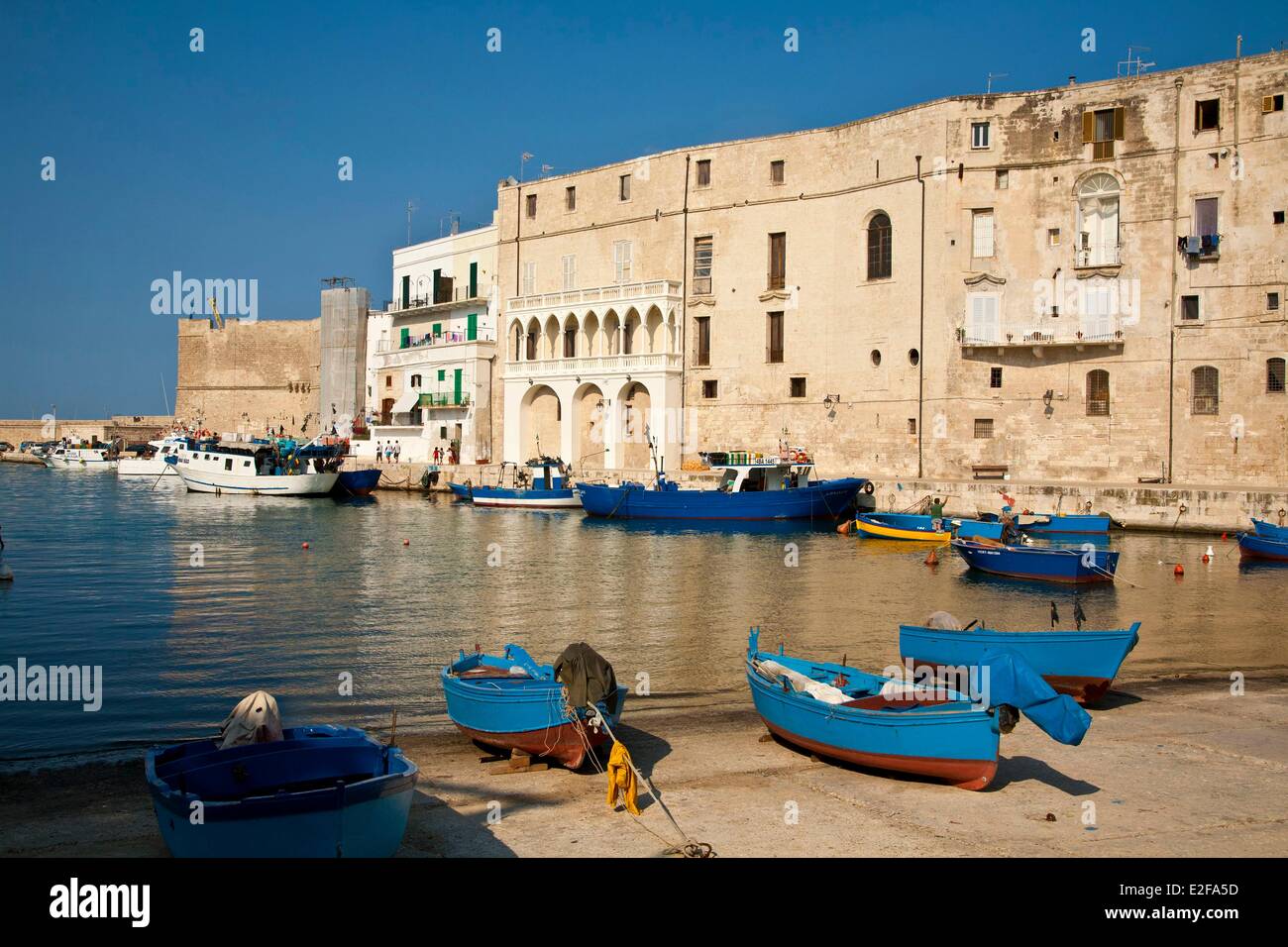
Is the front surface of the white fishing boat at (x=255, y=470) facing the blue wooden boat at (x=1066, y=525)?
no

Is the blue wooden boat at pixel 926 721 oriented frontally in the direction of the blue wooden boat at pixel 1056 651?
no

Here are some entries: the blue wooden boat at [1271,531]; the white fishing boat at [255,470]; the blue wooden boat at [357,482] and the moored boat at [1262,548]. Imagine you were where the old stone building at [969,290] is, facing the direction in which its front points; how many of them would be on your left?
2

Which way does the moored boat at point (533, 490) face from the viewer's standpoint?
to the viewer's left

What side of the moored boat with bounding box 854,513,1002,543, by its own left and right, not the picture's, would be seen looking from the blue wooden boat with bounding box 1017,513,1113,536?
back

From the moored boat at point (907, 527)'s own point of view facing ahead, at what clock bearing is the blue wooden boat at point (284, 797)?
The blue wooden boat is roughly at 9 o'clock from the moored boat.

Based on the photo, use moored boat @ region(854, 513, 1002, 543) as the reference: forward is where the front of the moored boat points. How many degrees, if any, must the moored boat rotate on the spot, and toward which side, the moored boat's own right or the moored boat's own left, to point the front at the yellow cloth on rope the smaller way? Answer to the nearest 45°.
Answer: approximately 90° to the moored boat's own left

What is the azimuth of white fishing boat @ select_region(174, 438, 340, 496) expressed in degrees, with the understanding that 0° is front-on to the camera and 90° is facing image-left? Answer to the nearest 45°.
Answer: approximately 90°

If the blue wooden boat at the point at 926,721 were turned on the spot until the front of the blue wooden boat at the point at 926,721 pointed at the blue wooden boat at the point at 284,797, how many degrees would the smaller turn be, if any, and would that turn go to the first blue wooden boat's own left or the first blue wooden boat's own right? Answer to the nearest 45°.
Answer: approximately 90° to the first blue wooden boat's own left

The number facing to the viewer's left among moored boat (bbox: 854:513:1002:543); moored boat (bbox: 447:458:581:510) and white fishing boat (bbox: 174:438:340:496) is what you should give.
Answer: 3

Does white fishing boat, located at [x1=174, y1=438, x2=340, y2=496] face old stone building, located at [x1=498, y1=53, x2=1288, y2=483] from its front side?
no

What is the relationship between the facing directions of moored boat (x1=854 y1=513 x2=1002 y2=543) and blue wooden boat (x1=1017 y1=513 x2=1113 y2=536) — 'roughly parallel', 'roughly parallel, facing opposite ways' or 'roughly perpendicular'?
roughly parallel

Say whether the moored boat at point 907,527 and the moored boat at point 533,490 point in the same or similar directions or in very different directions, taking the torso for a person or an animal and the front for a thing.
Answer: same or similar directions

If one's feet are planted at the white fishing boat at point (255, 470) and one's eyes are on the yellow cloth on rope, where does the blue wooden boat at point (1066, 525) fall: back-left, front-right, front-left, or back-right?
front-left

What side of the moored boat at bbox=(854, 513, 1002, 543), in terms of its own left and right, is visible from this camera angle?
left
